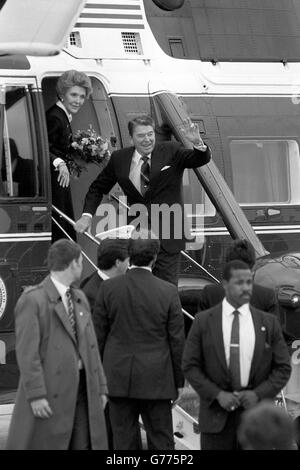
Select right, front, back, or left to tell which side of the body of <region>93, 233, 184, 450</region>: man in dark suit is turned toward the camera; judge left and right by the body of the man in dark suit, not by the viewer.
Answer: back

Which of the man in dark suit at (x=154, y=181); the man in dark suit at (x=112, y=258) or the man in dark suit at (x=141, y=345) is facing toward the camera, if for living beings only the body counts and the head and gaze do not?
the man in dark suit at (x=154, y=181)

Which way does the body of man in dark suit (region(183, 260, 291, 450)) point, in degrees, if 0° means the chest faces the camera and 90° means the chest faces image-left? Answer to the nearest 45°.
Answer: approximately 0°
